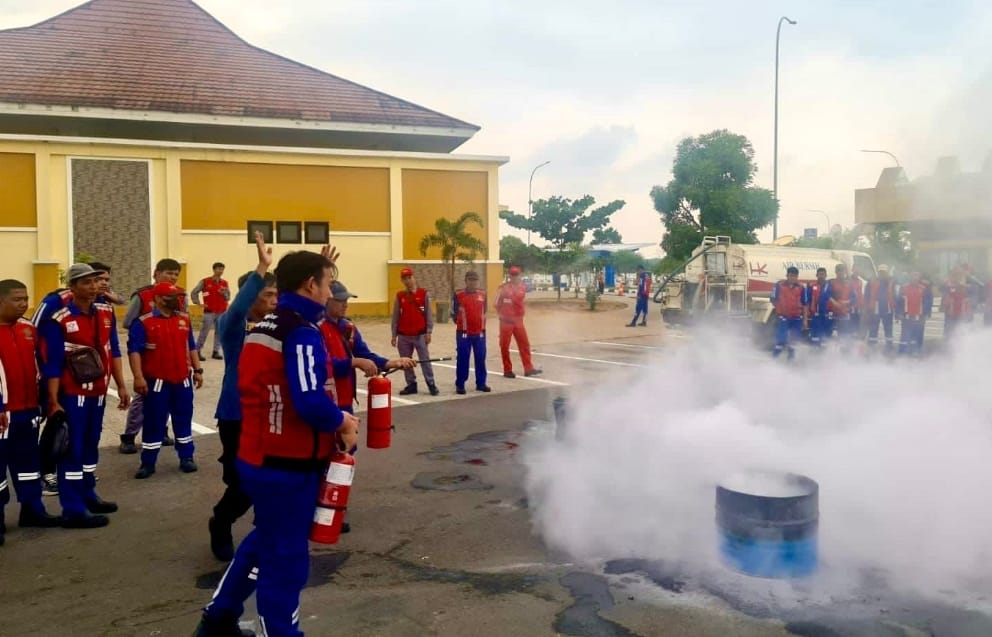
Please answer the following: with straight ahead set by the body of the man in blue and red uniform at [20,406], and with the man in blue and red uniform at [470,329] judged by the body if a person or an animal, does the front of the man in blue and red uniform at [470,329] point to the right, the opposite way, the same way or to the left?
to the right

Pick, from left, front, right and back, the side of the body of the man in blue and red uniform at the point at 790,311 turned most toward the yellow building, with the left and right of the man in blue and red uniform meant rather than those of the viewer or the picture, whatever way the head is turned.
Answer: right

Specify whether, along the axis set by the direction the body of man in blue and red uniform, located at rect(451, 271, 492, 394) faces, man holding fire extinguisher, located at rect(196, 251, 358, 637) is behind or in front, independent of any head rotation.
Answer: in front

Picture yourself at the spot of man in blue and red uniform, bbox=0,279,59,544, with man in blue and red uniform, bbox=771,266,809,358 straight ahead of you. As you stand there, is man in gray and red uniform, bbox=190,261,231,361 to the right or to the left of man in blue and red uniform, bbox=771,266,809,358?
left

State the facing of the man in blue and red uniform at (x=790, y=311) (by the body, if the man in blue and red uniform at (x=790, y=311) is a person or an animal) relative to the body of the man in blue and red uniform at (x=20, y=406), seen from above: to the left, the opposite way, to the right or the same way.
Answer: to the right

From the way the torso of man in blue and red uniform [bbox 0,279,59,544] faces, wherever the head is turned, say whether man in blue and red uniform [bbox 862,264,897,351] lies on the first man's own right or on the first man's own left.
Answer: on the first man's own left

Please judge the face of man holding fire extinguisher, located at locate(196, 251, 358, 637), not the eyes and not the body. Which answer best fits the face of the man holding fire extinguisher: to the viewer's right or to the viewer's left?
to the viewer's right

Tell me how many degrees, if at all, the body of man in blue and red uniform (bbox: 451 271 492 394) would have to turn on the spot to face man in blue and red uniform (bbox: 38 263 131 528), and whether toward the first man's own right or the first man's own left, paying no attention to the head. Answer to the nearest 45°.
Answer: approximately 45° to the first man's own right
